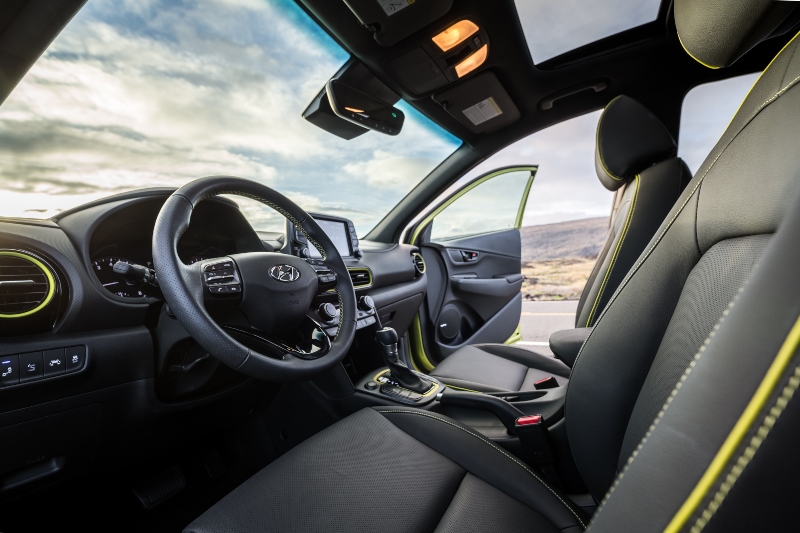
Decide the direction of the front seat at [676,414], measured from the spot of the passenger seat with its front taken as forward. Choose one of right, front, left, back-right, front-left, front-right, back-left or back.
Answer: left
